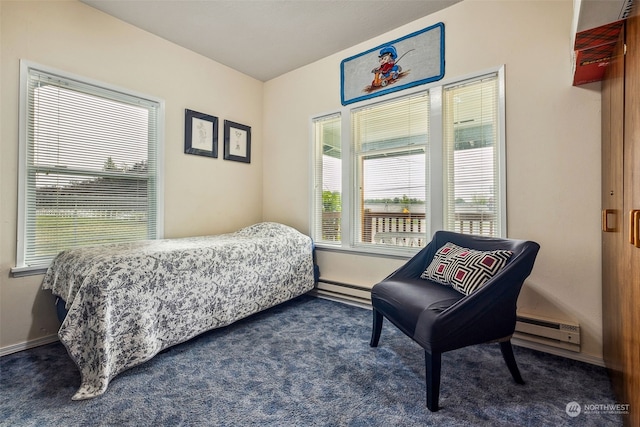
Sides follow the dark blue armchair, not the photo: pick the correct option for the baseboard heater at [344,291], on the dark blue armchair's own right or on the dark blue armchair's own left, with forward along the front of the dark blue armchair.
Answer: on the dark blue armchair's own right

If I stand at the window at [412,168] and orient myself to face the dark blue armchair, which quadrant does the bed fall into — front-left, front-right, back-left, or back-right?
front-right

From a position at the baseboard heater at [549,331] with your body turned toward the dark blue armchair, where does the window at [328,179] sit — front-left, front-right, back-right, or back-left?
front-right

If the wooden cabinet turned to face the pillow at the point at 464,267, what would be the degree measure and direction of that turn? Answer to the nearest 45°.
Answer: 0° — it already faces it

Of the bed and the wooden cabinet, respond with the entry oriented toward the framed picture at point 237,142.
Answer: the wooden cabinet

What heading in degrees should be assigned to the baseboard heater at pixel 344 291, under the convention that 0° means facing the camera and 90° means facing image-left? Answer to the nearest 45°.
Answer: approximately 45°

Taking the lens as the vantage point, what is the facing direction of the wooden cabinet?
facing to the left of the viewer

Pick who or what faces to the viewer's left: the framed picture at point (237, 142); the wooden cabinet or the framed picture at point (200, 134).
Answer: the wooden cabinet

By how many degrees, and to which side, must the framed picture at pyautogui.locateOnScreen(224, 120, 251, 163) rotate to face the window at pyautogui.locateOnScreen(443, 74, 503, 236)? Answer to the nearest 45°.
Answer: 0° — it already faces it

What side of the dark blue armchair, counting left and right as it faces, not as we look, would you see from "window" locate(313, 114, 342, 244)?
right

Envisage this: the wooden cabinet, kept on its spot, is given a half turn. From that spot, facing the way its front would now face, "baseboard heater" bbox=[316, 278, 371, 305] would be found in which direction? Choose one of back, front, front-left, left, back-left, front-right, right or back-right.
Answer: back

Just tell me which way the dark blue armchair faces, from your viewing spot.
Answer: facing the viewer and to the left of the viewer

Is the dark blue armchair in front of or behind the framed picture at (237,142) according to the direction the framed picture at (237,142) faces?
in front
